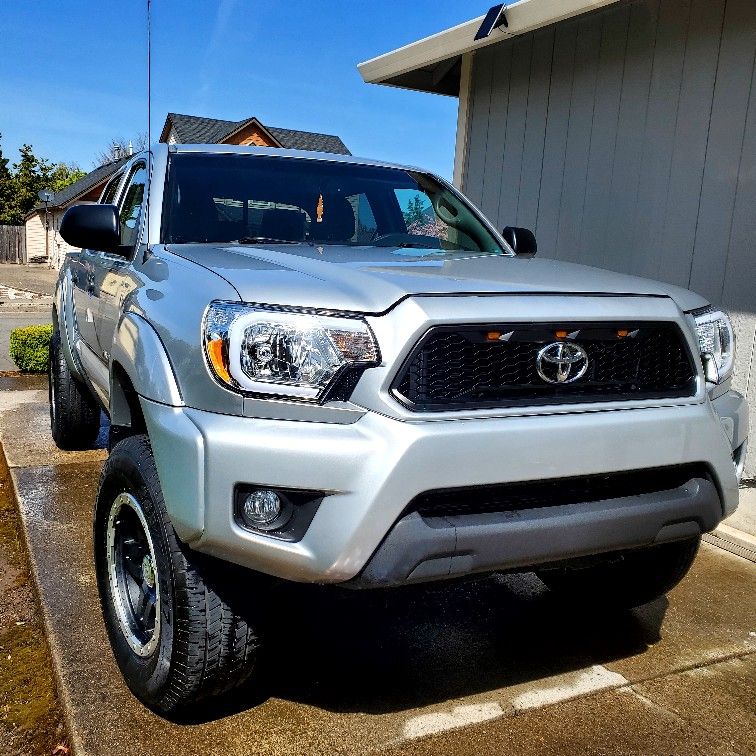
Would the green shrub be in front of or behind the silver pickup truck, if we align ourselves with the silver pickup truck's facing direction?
behind

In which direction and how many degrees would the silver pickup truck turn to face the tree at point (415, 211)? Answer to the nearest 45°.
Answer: approximately 135° to its left

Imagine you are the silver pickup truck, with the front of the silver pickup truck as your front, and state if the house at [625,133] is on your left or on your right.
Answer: on your left

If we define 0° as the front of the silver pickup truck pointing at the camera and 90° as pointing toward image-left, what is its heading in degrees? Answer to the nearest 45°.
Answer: approximately 315°
